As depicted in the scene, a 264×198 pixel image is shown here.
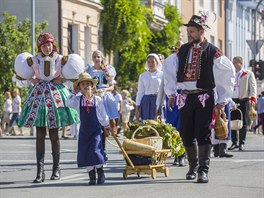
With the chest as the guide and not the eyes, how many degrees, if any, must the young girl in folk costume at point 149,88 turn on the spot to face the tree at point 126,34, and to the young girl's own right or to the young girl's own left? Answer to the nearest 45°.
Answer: approximately 180°

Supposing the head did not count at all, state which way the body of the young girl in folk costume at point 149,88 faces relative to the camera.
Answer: toward the camera

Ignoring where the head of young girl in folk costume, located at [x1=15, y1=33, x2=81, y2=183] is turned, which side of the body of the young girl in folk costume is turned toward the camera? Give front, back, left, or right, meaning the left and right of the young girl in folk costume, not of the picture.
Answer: front

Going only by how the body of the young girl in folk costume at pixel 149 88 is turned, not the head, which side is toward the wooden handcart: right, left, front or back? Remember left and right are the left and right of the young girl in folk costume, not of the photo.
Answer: front

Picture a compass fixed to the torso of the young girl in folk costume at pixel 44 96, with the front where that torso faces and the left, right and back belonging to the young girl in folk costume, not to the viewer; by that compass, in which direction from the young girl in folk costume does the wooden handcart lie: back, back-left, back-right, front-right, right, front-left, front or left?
left

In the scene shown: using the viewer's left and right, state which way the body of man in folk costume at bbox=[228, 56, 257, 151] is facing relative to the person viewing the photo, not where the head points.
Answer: facing the viewer and to the left of the viewer

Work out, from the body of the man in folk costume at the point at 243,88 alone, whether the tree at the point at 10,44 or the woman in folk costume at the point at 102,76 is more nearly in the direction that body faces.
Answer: the woman in folk costume

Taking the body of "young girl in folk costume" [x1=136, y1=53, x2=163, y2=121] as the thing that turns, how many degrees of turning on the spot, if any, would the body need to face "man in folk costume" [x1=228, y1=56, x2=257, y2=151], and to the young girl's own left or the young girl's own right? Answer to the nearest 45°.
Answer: approximately 135° to the young girl's own left
